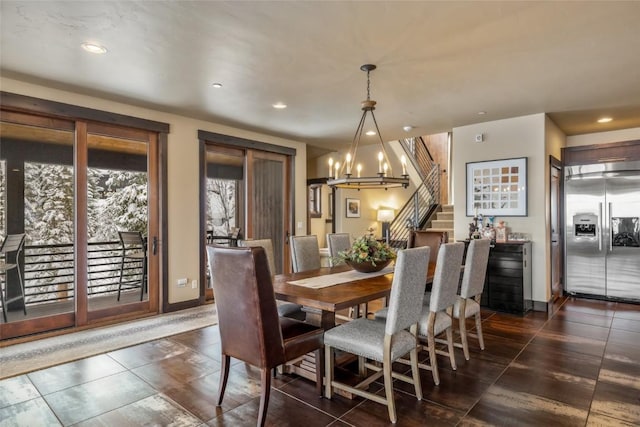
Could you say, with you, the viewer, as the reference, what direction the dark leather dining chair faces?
facing away from the viewer and to the right of the viewer

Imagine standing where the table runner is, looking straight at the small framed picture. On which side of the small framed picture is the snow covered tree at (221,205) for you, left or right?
left

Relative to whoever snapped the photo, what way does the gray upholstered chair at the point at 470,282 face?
facing away from the viewer and to the left of the viewer

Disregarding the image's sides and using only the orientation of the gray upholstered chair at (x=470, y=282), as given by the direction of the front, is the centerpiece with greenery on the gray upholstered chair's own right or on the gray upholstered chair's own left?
on the gray upholstered chair's own left

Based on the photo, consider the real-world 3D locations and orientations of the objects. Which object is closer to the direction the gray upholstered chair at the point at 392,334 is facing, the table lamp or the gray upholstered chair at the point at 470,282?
the table lamp

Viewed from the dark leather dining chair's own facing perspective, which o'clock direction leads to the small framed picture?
The small framed picture is roughly at 11 o'clock from the dark leather dining chair.

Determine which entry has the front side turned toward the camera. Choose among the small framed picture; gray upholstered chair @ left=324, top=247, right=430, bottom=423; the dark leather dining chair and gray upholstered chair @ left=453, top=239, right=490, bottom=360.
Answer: the small framed picture

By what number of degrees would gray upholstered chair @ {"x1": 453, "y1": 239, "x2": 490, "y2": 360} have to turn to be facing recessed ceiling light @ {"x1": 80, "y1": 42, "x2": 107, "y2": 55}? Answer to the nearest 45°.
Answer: approximately 90° to its left

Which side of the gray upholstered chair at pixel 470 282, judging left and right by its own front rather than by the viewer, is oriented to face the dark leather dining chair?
left

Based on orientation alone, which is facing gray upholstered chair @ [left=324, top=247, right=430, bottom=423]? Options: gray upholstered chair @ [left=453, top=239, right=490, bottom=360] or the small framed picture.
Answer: the small framed picture
